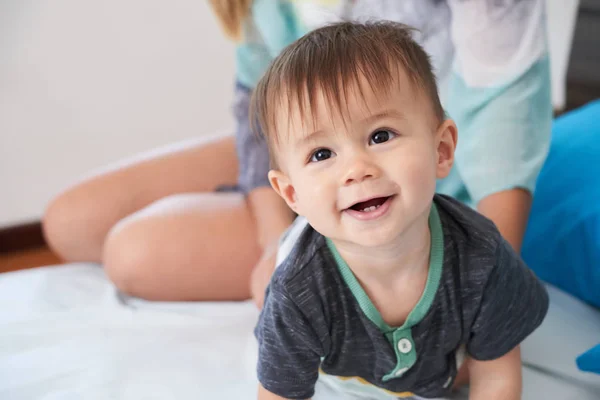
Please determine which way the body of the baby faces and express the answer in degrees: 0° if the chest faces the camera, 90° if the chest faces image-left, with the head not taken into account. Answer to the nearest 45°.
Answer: approximately 0°
